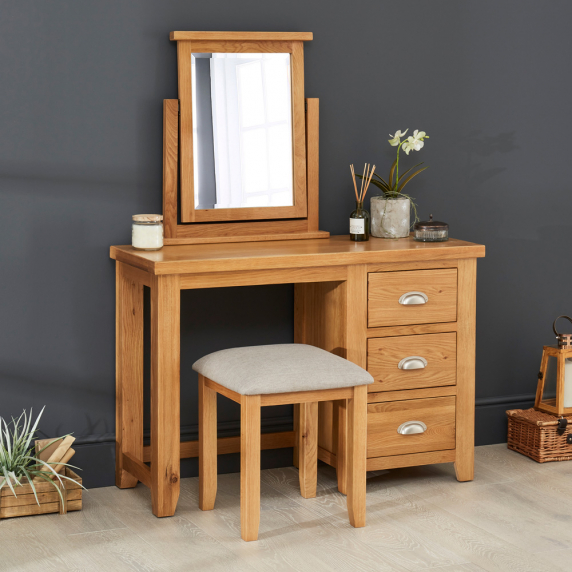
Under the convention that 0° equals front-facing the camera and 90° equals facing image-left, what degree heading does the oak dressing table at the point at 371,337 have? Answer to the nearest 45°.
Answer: approximately 315°

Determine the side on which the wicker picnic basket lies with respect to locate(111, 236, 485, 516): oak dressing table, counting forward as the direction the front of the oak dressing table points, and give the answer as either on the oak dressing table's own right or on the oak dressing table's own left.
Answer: on the oak dressing table's own left
